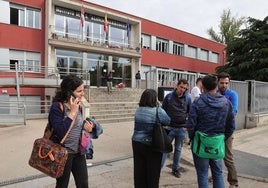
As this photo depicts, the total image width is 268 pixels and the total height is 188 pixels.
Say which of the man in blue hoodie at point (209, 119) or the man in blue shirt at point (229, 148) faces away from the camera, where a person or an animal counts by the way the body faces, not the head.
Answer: the man in blue hoodie at point (209, 119)

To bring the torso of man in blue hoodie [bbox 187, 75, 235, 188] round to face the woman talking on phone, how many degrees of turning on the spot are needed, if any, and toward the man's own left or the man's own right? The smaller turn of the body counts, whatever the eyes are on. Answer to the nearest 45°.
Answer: approximately 135° to the man's own left

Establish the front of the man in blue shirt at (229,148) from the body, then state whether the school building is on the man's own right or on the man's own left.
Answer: on the man's own right

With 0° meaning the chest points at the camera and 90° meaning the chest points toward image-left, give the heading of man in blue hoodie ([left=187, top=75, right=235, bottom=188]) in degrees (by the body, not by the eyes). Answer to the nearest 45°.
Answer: approximately 180°

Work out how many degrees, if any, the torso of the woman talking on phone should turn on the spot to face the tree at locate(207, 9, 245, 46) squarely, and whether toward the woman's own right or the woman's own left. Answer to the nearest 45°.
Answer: approximately 90° to the woman's own left

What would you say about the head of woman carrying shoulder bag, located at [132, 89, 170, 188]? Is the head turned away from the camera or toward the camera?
away from the camera
